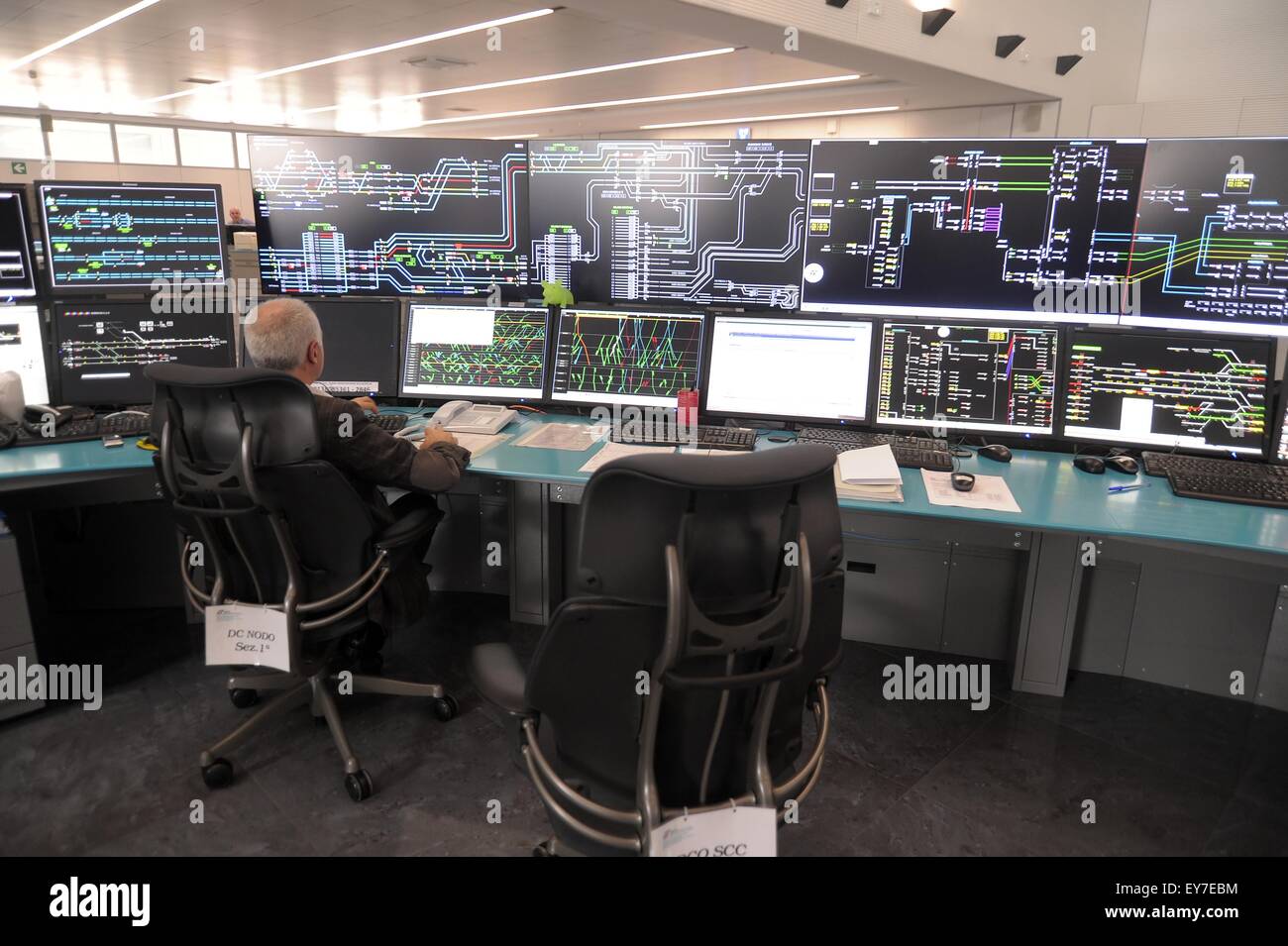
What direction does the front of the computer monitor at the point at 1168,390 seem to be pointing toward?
toward the camera

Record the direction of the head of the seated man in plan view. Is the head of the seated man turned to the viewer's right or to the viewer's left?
to the viewer's right

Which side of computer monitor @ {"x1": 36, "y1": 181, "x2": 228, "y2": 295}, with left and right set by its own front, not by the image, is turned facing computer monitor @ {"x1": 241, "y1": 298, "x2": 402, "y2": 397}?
left

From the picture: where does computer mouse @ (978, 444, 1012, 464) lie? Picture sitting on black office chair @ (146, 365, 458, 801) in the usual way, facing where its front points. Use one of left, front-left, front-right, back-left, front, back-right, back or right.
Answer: front-right

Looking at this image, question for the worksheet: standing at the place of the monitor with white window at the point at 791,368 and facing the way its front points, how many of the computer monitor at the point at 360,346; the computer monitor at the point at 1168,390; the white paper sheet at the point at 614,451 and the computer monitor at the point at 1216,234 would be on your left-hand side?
2

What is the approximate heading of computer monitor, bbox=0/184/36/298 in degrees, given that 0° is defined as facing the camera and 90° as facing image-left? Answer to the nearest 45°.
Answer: approximately 0°

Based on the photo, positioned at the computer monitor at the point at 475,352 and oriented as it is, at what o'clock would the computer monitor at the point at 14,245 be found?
the computer monitor at the point at 14,245 is roughly at 3 o'clock from the computer monitor at the point at 475,352.

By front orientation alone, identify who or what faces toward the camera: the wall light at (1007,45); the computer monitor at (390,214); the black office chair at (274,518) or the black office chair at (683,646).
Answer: the computer monitor

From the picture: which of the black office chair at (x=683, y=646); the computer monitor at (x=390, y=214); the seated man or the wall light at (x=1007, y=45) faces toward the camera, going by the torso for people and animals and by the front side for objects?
the computer monitor

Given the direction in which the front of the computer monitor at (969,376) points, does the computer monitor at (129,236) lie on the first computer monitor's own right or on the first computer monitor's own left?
on the first computer monitor's own right

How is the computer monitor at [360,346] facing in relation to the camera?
toward the camera

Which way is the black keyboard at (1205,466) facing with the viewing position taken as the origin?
facing the viewer

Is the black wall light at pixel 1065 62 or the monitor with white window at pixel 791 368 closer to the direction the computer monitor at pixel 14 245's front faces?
the monitor with white window

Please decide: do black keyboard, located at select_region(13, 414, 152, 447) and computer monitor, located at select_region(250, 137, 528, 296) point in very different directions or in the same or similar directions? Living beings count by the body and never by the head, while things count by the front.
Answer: same or similar directions

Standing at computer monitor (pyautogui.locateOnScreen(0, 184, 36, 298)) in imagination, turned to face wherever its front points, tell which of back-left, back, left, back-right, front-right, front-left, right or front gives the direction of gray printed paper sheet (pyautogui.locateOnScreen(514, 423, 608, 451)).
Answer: front-left

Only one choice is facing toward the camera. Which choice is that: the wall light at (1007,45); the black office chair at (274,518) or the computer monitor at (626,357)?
the computer monitor
